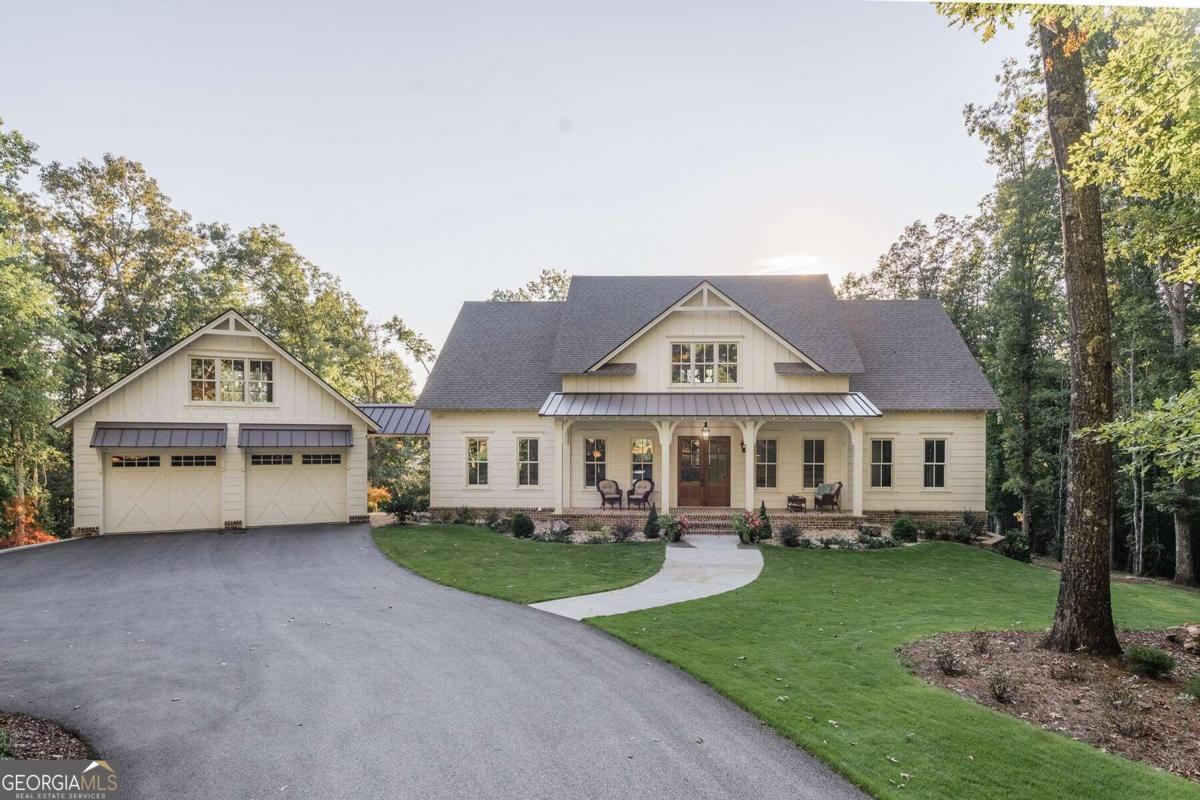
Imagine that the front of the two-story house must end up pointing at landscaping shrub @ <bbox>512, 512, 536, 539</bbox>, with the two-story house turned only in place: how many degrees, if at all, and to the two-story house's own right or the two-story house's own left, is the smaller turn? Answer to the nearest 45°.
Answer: approximately 45° to the two-story house's own right

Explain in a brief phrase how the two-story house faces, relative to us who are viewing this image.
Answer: facing the viewer

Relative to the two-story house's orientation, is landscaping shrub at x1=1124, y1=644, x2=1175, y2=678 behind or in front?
in front
